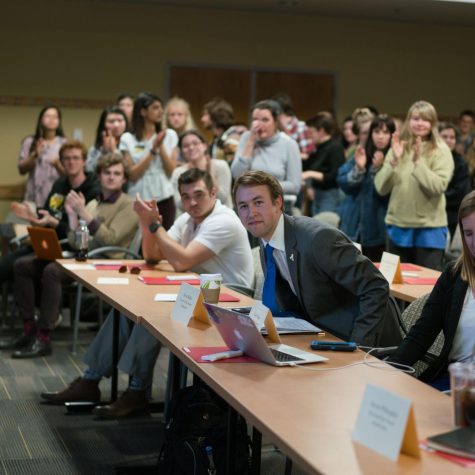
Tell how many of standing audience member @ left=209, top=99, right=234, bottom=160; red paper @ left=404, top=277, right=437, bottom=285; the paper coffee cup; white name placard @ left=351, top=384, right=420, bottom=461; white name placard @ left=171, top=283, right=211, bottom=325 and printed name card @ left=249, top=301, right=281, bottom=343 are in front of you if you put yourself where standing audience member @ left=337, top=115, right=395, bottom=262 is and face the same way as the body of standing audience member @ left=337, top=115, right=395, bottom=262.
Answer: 5

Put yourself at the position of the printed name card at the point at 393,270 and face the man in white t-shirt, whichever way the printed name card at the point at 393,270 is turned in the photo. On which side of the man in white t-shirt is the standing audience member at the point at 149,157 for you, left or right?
right

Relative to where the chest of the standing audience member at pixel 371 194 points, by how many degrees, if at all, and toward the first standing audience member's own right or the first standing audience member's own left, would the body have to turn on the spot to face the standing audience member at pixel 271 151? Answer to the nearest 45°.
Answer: approximately 90° to the first standing audience member's own right

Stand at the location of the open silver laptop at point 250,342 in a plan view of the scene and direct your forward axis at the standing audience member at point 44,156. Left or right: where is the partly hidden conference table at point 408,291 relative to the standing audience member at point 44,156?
right

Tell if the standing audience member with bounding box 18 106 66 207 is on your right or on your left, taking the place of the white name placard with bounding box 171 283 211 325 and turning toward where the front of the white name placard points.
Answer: on your right

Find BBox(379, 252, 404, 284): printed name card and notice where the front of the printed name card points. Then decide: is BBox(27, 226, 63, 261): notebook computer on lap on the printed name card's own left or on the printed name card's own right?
on the printed name card's own right

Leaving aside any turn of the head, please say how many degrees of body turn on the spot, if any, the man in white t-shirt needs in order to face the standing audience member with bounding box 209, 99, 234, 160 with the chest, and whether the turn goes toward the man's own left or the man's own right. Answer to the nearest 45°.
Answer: approximately 135° to the man's own right
